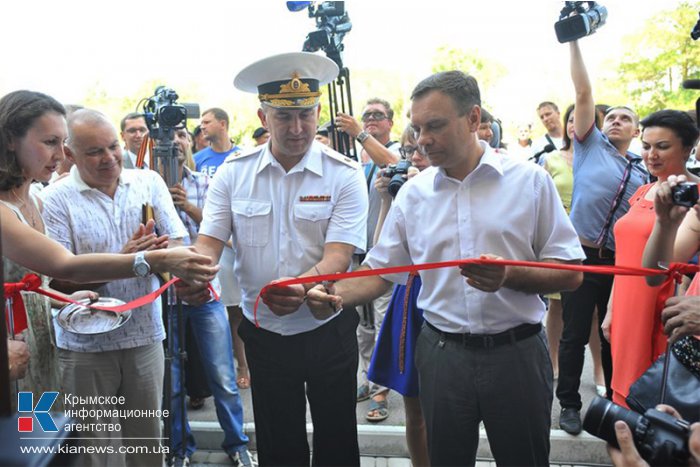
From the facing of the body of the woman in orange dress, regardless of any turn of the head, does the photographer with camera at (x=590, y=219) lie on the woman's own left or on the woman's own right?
on the woman's own right

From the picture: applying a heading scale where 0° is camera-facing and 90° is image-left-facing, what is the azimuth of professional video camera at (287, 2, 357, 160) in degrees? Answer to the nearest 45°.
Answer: approximately 45°

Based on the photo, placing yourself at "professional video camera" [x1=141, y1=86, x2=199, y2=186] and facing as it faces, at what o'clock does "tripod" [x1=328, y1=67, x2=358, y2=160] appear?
The tripod is roughly at 10 o'clock from the professional video camera.

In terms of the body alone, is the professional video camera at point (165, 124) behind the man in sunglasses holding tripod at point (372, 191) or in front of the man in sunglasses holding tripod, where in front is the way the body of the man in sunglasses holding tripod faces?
in front

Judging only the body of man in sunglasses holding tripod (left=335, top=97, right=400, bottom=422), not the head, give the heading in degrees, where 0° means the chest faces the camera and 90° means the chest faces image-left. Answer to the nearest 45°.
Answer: approximately 45°

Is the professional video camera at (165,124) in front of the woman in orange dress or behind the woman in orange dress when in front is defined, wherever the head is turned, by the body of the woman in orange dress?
in front

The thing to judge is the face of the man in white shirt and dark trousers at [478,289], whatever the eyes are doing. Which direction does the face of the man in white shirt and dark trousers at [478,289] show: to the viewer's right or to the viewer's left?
to the viewer's left

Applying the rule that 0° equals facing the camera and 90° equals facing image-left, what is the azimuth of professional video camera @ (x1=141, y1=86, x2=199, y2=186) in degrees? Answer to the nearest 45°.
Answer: approximately 315°
